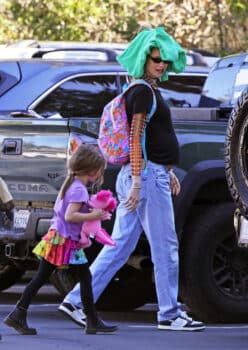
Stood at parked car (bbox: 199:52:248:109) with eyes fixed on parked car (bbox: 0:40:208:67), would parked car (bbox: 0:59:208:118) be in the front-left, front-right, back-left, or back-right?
front-left

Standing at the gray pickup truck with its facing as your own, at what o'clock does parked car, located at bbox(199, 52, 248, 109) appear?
The parked car is roughly at 11 o'clock from the gray pickup truck.

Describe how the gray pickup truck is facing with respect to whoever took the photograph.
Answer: facing away from the viewer and to the right of the viewer

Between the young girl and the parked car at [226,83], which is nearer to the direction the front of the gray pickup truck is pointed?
the parked car

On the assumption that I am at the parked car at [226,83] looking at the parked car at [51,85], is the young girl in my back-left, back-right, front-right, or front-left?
front-left
